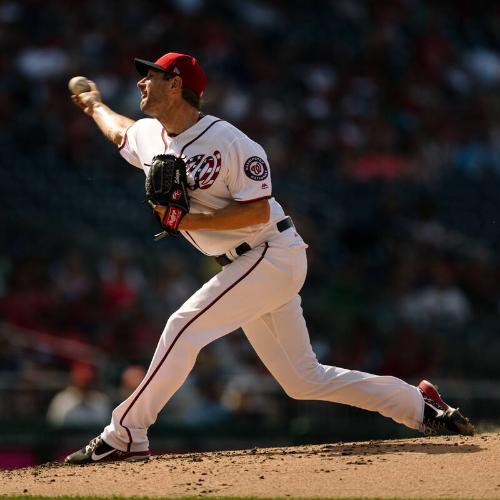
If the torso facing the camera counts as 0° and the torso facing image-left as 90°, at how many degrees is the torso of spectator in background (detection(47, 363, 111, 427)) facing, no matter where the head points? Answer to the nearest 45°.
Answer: approximately 0°

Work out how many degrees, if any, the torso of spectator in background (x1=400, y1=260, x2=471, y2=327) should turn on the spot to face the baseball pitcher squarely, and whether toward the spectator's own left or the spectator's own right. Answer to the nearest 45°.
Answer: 0° — they already face them

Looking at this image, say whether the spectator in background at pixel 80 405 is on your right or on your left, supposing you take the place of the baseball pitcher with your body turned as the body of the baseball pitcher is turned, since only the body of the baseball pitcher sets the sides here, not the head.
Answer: on your right

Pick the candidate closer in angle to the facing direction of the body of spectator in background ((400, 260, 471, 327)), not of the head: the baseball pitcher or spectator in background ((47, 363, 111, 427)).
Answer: the baseball pitcher

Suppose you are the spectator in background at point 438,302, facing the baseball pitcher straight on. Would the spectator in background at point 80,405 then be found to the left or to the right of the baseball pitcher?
right

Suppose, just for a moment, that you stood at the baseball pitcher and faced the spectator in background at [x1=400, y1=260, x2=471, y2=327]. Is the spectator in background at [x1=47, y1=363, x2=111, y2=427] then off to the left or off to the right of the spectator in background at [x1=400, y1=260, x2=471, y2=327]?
left

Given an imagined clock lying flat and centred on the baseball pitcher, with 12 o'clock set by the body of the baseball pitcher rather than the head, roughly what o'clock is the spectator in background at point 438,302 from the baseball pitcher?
The spectator in background is roughly at 5 o'clock from the baseball pitcher.

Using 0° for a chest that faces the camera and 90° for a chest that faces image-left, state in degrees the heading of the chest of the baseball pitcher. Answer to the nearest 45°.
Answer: approximately 45°

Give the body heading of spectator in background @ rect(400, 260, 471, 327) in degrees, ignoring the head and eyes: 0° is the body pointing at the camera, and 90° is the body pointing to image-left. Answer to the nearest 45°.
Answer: approximately 0°

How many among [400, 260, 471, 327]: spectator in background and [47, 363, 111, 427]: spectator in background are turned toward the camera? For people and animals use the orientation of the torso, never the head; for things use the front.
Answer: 2

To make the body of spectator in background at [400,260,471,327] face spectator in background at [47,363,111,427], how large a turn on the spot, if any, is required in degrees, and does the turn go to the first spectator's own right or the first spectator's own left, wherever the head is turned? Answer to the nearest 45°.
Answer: approximately 45° to the first spectator's own right
